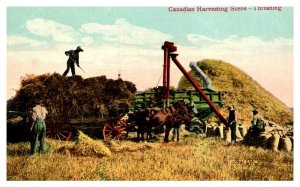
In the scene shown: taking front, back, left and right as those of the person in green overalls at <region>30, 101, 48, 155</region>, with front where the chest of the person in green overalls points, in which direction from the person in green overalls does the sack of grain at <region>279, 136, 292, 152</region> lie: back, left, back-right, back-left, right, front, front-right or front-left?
right

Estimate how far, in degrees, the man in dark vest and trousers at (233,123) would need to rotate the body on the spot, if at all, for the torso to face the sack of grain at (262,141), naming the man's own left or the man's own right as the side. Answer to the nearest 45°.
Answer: approximately 135° to the man's own left

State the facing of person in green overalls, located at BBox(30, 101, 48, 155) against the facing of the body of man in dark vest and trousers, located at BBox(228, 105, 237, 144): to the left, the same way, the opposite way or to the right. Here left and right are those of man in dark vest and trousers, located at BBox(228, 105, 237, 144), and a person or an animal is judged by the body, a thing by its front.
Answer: to the right

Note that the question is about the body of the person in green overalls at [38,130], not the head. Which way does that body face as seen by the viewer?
away from the camera

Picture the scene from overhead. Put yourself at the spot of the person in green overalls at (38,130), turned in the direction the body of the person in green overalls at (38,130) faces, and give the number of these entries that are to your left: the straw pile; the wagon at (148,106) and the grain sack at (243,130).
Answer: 0

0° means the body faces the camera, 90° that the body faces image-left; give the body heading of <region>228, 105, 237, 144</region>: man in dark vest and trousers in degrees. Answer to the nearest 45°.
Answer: approximately 90°

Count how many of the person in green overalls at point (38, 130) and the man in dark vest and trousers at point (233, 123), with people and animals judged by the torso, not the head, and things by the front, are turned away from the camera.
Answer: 1

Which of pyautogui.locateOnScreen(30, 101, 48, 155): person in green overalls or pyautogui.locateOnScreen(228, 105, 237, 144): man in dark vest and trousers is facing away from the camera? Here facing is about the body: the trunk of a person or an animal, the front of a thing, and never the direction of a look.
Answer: pyautogui.locateOnScreen(30, 101, 48, 155): person in green overalls

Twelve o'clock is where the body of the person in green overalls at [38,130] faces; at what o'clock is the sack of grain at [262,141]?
The sack of grain is roughly at 3 o'clock from the person in green overalls.
